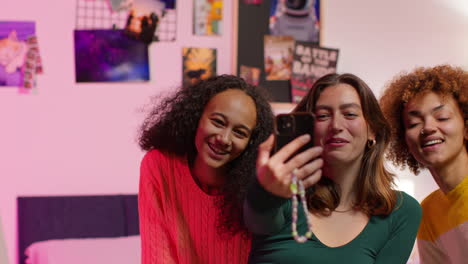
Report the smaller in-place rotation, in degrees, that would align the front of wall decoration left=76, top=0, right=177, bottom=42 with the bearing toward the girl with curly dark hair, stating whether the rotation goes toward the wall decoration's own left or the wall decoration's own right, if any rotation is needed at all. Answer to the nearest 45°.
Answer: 0° — it already faces them

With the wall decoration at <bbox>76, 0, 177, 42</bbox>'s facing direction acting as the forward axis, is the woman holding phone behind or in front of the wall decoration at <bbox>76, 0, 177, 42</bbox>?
in front

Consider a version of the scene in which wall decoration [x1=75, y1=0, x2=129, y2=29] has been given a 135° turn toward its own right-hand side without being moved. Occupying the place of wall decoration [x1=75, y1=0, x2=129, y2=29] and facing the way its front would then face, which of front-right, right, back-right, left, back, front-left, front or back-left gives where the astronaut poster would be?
back-right

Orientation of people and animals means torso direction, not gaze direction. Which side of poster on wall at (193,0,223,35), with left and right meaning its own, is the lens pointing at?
front

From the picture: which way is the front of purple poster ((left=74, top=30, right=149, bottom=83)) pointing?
toward the camera

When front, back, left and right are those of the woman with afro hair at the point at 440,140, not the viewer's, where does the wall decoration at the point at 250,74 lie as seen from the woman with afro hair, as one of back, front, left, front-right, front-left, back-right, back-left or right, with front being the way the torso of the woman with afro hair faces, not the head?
right

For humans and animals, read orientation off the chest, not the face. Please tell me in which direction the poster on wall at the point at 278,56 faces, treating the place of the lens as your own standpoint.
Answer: facing the viewer

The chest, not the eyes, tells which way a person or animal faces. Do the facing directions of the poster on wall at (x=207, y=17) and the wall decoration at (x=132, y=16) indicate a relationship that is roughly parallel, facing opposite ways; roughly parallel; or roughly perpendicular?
roughly parallel

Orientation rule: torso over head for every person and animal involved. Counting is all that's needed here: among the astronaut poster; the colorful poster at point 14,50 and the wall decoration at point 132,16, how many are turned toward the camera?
3

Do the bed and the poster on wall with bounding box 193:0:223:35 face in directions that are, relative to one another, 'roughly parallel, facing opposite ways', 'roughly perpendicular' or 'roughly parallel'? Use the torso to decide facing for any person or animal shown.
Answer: roughly parallel

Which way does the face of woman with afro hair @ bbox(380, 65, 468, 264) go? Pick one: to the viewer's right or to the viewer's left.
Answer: to the viewer's left
